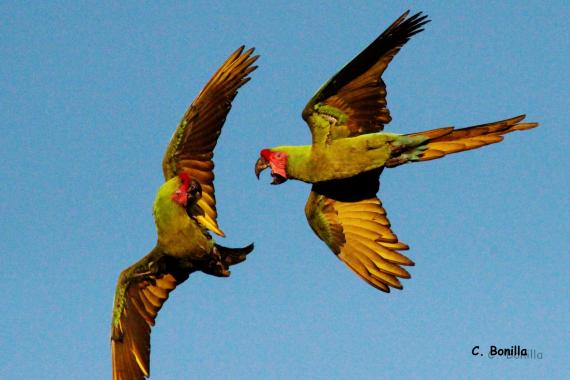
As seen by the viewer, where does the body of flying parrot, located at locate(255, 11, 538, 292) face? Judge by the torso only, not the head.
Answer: to the viewer's left

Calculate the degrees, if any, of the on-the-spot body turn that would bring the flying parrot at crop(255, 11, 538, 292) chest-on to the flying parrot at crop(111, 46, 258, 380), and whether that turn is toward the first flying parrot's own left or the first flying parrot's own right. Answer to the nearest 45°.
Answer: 0° — it already faces it
